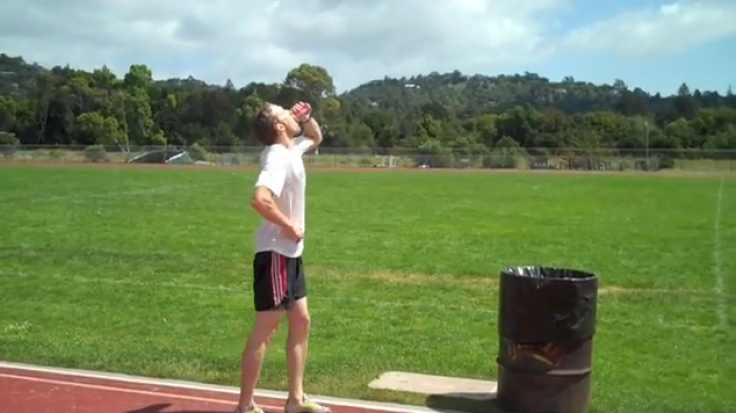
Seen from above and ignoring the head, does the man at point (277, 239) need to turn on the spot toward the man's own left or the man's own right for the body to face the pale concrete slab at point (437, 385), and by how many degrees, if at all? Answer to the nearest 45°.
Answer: approximately 45° to the man's own left

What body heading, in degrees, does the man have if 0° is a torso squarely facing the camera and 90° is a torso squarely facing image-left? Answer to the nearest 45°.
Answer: approximately 270°

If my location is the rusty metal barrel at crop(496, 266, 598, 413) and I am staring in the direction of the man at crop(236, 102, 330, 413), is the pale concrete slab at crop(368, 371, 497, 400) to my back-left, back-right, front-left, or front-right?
front-right

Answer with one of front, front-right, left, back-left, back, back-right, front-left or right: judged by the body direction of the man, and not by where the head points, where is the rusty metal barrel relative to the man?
front

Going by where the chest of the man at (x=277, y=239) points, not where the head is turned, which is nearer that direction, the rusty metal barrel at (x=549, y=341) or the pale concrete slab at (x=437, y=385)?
the rusty metal barrel

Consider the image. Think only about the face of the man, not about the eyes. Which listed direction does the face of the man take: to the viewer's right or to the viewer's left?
to the viewer's right

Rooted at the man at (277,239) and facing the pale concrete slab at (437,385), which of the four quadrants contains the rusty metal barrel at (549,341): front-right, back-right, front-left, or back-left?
front-right
